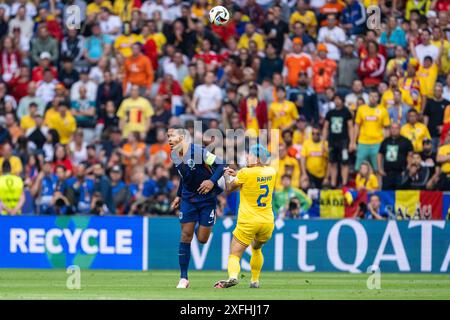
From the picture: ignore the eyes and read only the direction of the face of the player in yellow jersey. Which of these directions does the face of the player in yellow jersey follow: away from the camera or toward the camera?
away from the camera

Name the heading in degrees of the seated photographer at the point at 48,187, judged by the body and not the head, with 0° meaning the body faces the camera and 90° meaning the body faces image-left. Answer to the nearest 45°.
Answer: approximately 0°

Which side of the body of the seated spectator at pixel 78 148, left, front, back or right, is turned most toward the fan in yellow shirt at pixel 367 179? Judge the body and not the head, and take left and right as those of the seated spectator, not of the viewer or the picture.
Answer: left

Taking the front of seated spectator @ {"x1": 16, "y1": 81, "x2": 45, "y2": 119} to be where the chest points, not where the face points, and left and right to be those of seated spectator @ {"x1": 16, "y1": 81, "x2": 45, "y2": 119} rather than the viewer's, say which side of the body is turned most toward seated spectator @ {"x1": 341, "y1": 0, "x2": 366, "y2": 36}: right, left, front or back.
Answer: left
